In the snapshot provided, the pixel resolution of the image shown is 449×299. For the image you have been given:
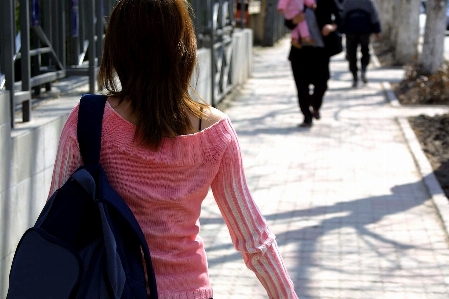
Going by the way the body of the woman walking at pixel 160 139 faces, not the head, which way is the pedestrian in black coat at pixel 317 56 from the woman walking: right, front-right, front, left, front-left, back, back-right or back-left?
front

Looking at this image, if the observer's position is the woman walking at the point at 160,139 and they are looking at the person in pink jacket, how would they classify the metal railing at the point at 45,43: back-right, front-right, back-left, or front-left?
front-left

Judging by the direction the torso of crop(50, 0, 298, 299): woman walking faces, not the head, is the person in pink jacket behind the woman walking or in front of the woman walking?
in front

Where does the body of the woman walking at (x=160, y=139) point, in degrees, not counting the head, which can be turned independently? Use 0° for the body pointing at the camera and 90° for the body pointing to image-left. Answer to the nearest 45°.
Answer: approximately 180°
